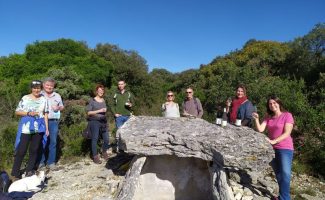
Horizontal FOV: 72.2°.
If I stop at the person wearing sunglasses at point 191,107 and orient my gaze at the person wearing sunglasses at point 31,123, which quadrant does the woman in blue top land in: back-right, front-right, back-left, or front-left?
back-left

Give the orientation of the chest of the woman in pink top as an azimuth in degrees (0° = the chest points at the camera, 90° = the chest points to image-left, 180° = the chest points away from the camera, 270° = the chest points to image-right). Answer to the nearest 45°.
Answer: approximately 45°

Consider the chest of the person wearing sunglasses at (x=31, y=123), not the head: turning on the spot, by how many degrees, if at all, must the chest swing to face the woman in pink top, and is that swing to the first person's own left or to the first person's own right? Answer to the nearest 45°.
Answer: approximately 45° to the first person's own left

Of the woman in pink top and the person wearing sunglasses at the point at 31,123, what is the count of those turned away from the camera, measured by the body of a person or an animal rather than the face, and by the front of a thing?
0

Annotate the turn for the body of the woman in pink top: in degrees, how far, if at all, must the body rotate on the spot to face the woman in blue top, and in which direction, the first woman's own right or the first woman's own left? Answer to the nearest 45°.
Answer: approximately 90° to the first woman's own right

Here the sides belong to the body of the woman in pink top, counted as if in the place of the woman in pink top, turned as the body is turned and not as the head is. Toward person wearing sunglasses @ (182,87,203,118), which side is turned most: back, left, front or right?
right

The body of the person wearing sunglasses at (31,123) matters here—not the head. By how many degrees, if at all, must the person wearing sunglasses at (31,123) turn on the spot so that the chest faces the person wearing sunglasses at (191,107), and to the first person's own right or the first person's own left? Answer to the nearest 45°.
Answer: approximately 90° to the first person's own left

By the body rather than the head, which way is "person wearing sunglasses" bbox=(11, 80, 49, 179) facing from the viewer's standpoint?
toward the camera
